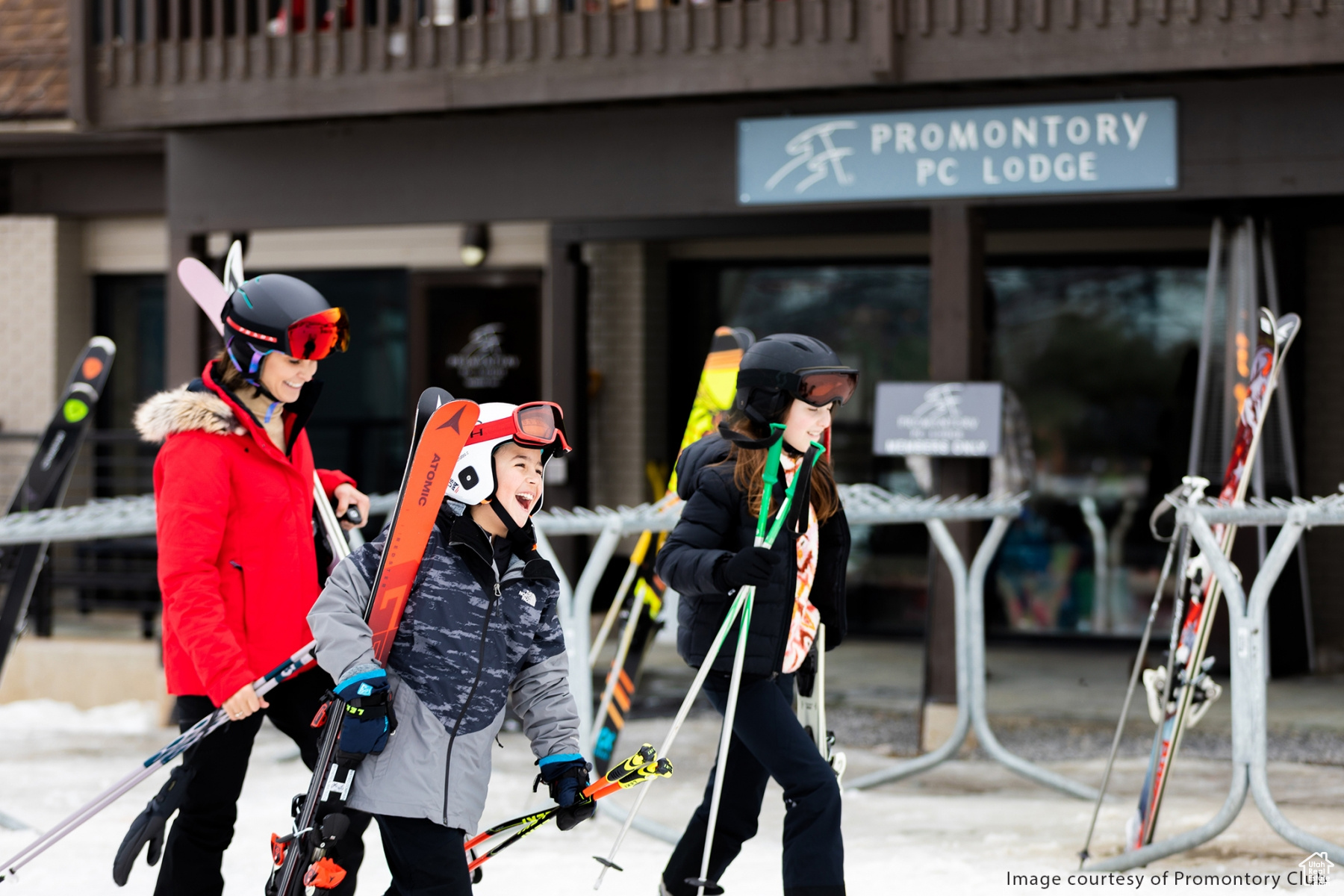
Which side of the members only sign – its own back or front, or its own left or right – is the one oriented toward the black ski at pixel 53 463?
right

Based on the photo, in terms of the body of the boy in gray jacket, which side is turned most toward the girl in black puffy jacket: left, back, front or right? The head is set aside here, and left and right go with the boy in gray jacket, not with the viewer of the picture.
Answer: left

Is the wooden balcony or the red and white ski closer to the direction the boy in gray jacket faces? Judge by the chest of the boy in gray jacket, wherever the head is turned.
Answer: the red and white ski

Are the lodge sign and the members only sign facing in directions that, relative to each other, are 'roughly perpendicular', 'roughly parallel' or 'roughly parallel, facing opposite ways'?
roughly parallel

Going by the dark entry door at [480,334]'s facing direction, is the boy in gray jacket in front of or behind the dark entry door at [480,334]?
in front

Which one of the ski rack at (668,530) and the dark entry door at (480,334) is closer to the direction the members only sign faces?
the ski rack

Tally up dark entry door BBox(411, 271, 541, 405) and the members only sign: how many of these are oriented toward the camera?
2

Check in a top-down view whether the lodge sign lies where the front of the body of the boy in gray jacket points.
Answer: no

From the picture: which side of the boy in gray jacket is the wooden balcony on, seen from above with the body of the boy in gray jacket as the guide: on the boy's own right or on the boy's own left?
on the boy's own left

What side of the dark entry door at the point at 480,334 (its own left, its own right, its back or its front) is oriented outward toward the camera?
front

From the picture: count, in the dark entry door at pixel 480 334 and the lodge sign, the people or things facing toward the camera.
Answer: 2

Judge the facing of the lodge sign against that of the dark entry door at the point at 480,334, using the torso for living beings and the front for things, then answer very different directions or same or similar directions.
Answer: same or similar directions

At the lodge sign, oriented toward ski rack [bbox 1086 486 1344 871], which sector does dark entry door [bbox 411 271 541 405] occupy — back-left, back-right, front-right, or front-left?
back-right

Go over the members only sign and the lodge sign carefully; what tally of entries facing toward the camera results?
2

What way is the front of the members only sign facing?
toward the camera

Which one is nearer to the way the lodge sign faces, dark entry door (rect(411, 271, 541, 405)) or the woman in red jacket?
the woman in red jacket

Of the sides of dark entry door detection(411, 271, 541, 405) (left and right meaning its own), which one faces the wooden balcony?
front

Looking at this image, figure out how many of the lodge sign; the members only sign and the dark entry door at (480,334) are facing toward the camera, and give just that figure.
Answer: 3

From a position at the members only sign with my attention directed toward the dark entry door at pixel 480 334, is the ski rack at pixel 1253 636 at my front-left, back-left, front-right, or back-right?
back-left
